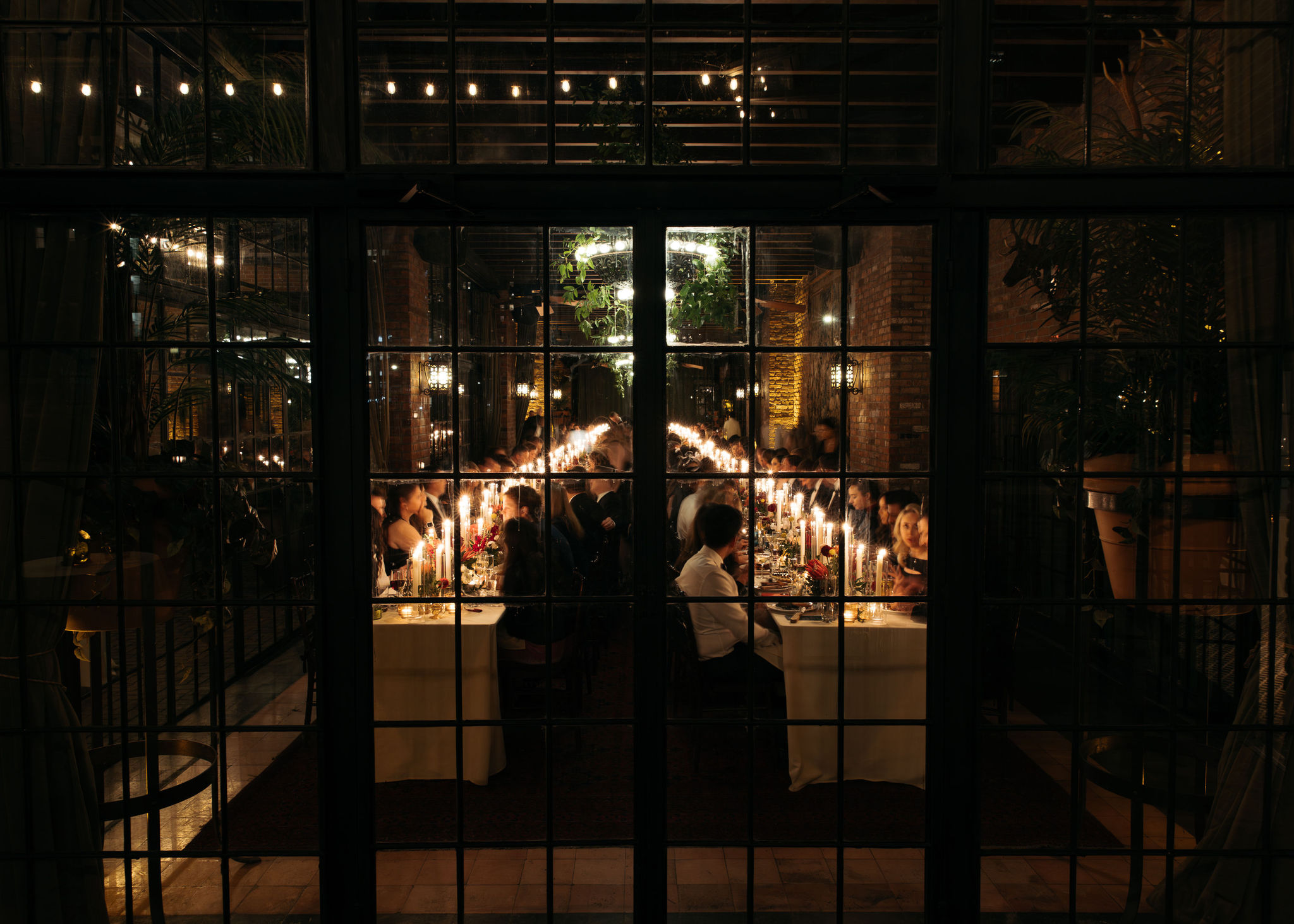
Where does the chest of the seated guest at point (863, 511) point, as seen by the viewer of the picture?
to the viewer's left

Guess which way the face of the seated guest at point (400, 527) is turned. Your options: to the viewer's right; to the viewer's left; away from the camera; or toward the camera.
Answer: to the viewer's right

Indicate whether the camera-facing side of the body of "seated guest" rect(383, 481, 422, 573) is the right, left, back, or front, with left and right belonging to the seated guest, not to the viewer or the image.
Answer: right

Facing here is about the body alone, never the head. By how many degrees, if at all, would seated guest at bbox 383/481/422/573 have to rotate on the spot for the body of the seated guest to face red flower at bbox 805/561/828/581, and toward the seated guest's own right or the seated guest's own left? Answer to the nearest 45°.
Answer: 0° — they already face it

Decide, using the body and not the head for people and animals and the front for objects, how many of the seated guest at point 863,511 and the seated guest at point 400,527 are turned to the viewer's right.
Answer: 1

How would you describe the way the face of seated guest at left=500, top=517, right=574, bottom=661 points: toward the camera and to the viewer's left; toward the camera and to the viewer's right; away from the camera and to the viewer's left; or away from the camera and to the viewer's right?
away from the camera and to the viewer's left

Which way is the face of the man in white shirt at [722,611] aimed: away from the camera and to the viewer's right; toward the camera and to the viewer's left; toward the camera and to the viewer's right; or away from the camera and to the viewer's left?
away from the camera and to the viewer's right
